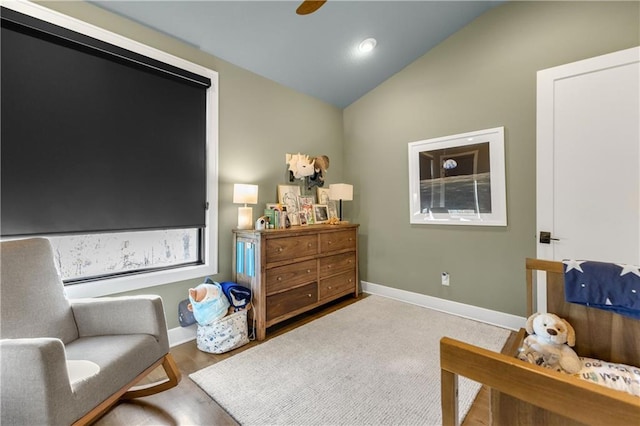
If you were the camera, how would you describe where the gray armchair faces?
facing the viewer and to the right of the viewer

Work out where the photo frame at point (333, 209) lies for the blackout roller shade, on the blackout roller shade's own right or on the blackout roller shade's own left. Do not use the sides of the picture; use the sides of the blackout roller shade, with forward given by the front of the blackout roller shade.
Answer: on the blackout roller shade's own left

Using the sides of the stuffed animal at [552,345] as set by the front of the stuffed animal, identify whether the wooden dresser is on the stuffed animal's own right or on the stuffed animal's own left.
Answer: on the stuffed animal's own right

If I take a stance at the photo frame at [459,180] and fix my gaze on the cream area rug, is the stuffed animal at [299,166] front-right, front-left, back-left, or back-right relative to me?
front-right

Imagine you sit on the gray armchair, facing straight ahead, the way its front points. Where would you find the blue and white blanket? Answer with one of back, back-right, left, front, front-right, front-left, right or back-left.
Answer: front

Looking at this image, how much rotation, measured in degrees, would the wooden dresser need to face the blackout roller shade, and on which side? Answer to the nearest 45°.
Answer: approximately 90° to its right

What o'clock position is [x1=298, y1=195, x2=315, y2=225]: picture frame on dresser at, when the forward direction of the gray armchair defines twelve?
The picture frame on dresser is roughly at 10 o'clock from the gray armchair.

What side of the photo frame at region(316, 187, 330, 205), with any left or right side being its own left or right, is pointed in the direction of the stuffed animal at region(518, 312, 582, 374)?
front

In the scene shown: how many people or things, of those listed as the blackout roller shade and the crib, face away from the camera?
0

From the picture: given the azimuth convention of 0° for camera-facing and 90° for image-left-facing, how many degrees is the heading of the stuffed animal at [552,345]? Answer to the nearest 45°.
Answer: approximately 0°

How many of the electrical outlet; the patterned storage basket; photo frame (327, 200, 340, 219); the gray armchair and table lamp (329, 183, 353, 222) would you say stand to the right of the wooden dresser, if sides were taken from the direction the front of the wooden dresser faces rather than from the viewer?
2

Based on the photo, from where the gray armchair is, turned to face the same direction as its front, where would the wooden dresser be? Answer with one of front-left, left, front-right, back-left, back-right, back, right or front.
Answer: front-left

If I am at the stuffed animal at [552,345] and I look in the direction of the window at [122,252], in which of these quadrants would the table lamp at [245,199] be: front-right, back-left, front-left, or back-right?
front-right
